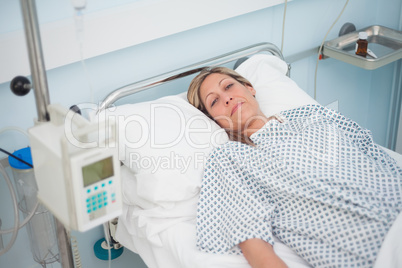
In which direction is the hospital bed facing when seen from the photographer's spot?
facing the viewer and to the right of the viewer

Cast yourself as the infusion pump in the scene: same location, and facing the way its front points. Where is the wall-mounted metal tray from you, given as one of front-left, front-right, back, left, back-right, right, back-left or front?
left

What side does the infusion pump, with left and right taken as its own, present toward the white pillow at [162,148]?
left

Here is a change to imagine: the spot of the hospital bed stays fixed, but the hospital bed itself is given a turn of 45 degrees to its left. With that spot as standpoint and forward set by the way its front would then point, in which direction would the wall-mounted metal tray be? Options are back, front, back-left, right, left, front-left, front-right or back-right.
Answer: front-left

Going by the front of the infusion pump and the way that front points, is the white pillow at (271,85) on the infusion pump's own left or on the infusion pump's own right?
on the infusion pump's own left

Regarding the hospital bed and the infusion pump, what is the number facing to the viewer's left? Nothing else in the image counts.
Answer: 0
